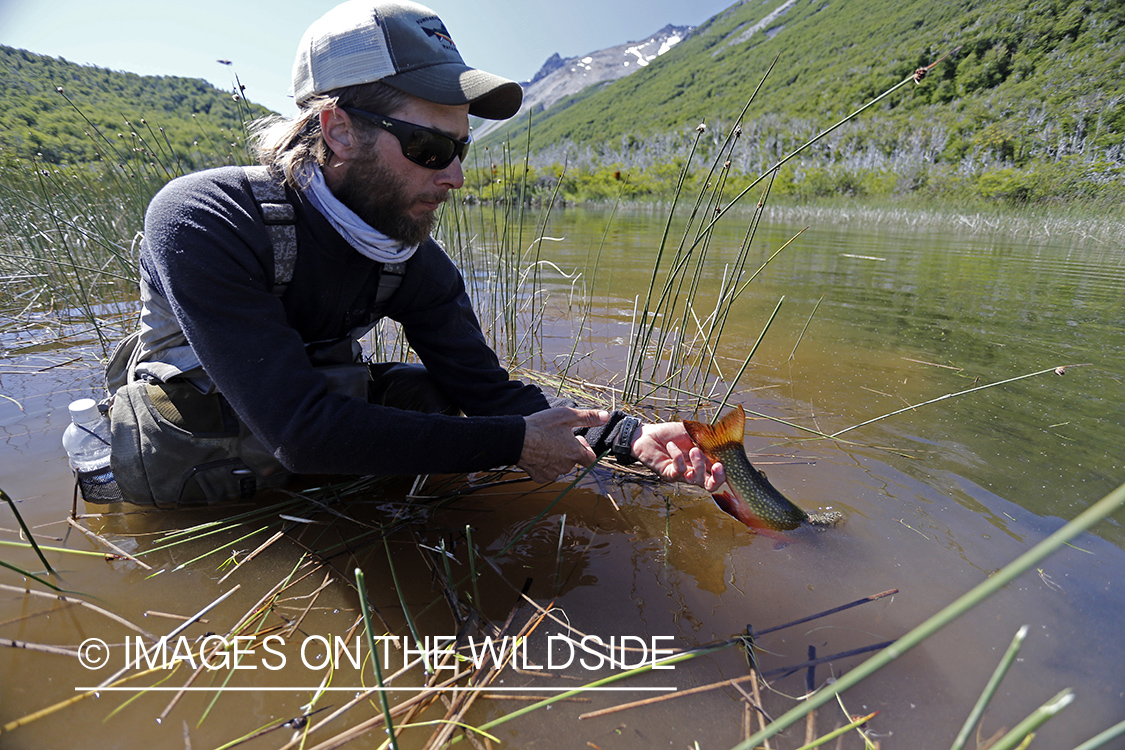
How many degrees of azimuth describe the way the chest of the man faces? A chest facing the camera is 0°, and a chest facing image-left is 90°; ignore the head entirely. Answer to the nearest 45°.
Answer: approximately 315°
